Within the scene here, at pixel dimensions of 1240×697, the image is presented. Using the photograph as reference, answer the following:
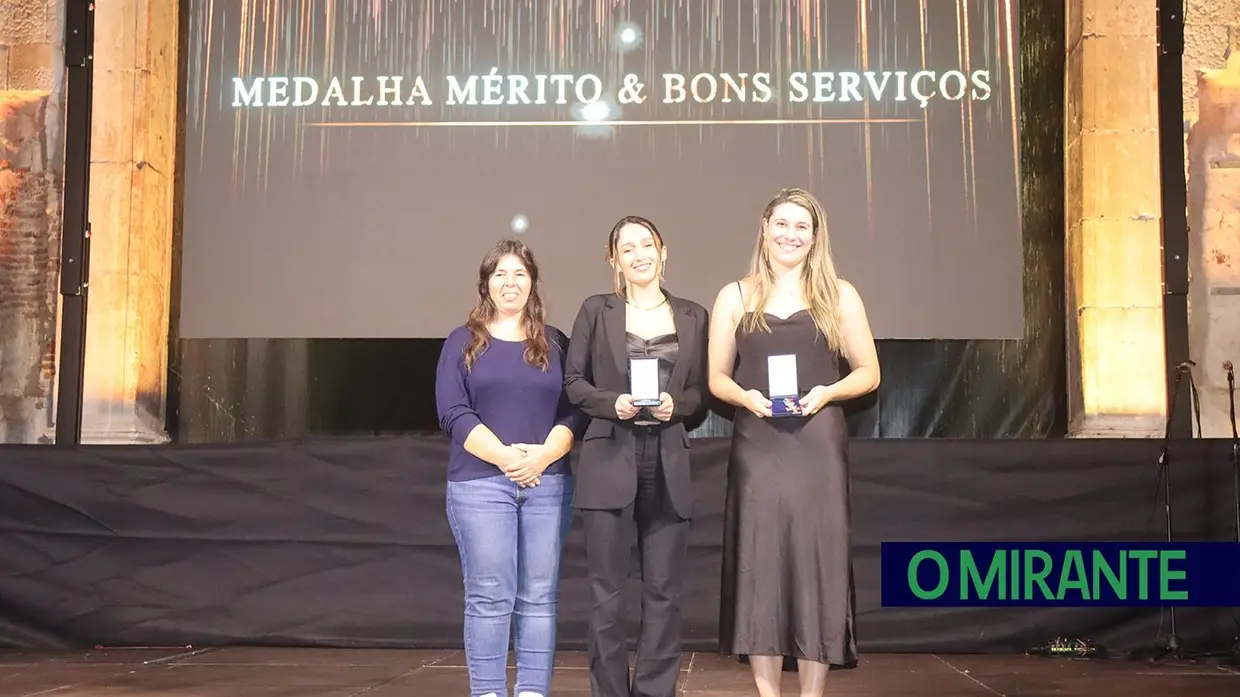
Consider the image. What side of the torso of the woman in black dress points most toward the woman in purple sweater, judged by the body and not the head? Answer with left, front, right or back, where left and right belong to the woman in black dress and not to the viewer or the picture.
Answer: right

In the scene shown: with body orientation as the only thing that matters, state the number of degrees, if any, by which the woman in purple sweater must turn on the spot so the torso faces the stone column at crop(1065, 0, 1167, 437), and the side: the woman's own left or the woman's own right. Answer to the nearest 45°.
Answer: approximately 135° to the woman's own left

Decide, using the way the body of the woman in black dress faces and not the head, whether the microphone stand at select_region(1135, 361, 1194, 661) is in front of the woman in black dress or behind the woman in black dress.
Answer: behind

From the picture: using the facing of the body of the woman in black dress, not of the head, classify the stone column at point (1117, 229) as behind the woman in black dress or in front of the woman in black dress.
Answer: behind

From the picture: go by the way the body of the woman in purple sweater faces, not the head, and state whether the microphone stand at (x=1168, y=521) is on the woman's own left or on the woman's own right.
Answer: on the woman's own left

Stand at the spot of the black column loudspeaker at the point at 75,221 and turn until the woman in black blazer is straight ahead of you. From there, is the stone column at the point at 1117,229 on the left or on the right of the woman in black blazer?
left

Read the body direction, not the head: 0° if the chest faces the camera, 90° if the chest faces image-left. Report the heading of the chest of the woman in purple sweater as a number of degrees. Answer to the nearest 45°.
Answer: approximately 0°

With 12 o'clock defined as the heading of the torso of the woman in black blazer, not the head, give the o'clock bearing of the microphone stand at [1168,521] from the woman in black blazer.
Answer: The microphone stand is roughly at 8 o'clock from the woman in black blazer.
